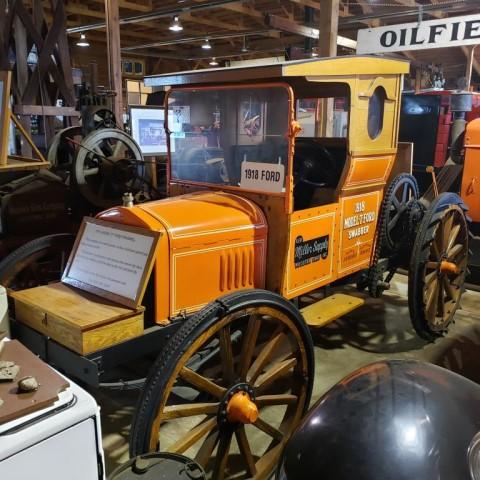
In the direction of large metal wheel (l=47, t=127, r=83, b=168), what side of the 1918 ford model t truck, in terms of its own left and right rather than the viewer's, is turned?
right

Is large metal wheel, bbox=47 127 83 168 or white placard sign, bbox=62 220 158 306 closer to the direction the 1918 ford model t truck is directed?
the white placard sign

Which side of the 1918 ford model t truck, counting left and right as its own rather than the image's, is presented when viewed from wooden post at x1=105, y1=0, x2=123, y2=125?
right

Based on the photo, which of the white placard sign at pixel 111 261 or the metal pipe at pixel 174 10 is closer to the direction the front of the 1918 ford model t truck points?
the white placard sign

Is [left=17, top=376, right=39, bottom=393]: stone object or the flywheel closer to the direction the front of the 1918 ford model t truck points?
the stone object

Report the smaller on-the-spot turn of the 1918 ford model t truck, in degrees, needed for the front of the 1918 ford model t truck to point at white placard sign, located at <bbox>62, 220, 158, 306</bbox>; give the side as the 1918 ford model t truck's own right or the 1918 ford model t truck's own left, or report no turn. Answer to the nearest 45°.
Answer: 0° — it already faces it

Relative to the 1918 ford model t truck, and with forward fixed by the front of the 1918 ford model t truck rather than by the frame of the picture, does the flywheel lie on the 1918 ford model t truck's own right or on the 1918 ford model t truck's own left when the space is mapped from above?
on the 1918 ford model t truck's own right

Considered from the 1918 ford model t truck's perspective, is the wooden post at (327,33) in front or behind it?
behind

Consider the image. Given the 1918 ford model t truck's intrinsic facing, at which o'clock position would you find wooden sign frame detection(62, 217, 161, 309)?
The wooden sign frame is roughly at 12 o'clock from the 1918 ford model t truck.

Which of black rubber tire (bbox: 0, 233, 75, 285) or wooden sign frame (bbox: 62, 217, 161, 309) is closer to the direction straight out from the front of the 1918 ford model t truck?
the wooden sign frame

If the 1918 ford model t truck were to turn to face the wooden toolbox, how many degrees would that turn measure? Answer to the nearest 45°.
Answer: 0° — it already faces it

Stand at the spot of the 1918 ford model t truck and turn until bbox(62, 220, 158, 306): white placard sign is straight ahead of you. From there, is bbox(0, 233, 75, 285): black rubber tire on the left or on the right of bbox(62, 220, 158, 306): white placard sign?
right

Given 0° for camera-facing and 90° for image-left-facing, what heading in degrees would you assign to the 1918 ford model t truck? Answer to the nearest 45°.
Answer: approximately 45°
